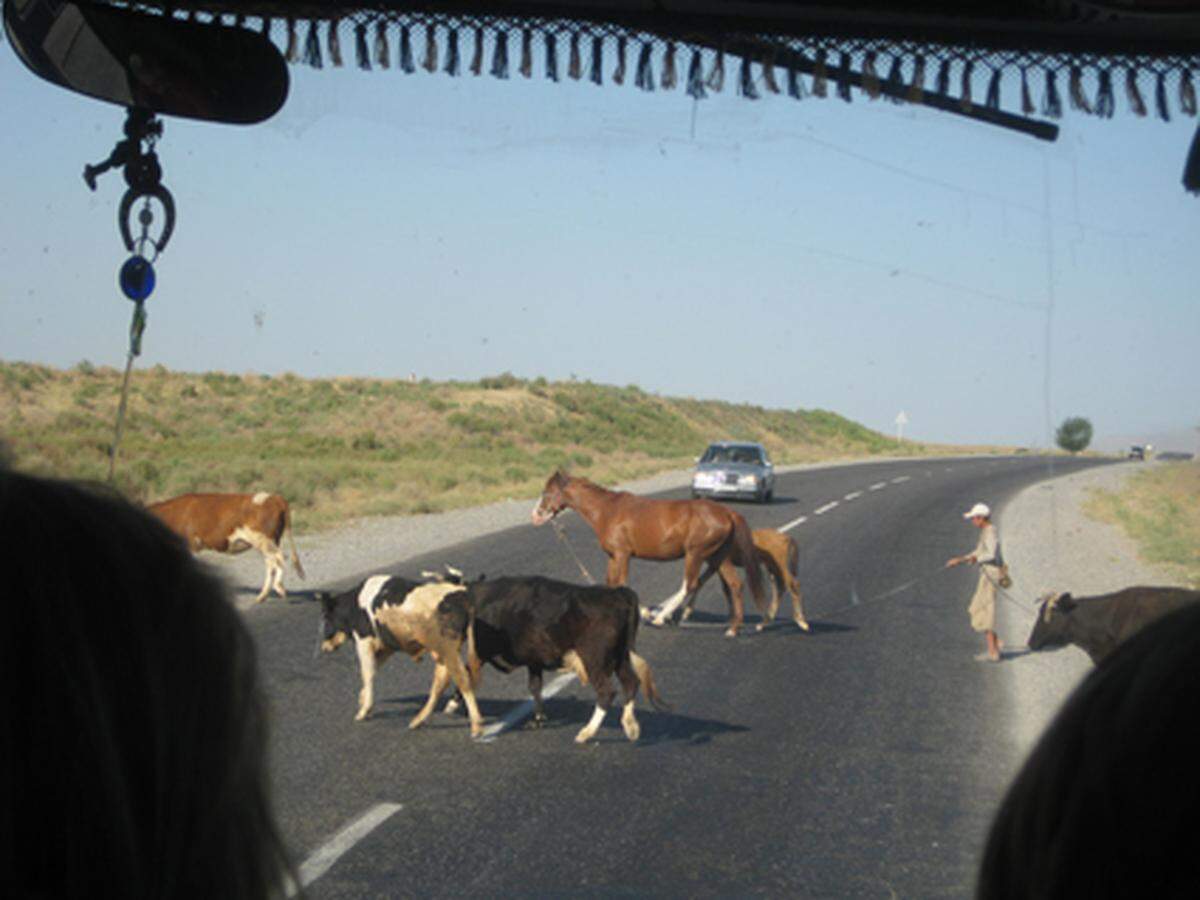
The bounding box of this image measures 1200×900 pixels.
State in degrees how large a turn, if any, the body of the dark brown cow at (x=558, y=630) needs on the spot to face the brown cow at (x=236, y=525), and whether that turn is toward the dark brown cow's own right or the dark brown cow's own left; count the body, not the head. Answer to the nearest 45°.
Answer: approximately 45° to the dark brown cow's own right

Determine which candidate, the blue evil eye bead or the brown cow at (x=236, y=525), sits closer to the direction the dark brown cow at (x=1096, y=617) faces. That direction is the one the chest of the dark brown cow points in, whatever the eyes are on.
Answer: the brown cow

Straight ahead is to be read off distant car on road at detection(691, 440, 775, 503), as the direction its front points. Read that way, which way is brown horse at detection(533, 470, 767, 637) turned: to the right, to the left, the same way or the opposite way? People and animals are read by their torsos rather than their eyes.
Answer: to the right

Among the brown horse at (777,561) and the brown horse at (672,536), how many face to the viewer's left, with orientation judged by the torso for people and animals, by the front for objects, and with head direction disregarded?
2

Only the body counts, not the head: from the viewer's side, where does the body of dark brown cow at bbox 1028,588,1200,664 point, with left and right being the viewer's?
facing to the left of the viewer

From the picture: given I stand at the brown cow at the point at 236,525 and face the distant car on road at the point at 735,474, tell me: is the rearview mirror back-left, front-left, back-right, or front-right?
back-right

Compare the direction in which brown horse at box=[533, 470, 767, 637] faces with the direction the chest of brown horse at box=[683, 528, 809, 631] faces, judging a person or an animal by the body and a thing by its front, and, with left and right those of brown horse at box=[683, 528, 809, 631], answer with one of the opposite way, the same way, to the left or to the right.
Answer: the same way

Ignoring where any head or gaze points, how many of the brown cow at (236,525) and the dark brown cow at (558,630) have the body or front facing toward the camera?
0

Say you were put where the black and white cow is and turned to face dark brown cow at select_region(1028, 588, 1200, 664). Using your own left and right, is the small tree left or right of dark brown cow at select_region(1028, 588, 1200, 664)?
left

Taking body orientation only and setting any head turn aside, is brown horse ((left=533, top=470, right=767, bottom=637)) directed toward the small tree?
no

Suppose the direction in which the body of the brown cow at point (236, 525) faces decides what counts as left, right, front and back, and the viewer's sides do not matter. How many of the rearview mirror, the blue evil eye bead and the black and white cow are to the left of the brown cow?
3

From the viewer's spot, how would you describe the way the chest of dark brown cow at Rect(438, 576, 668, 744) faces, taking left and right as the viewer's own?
facing to the left of the viewer

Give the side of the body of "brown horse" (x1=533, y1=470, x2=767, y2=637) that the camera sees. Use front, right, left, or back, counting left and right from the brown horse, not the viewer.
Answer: left

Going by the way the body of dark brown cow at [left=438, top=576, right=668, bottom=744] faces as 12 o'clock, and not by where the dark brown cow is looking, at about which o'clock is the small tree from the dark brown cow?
The small tree is roughly at 4 o'clock from the dark brown cow.

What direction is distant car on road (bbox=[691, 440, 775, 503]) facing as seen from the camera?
toward the camera

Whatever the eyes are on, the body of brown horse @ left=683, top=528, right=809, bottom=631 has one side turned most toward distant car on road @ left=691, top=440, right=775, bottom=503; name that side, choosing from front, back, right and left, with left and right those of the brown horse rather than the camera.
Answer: right

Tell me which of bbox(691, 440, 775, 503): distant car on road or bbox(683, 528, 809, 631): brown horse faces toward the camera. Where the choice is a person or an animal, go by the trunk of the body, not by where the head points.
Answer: the distant car on road

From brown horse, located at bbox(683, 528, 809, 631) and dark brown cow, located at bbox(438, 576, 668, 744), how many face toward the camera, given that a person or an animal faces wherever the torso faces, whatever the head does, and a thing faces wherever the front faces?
0

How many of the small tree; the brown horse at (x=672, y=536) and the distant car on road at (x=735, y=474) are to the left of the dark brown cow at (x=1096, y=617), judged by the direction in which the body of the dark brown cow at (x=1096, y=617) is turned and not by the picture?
0

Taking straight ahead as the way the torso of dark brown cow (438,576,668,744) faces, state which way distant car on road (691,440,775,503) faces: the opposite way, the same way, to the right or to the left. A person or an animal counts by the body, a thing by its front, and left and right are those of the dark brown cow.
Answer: to the left
